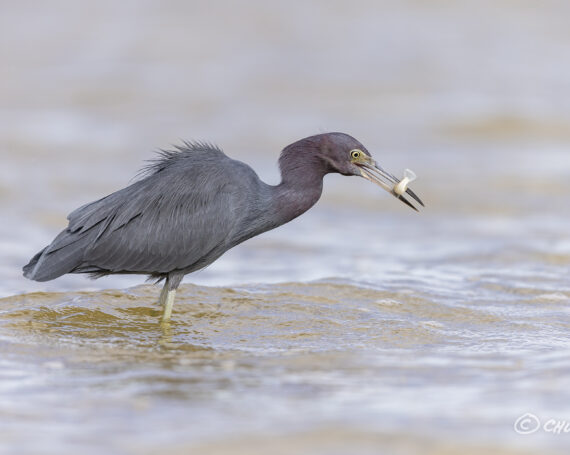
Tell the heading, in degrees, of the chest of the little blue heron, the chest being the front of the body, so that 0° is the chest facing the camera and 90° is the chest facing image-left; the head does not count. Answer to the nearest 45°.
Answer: approximately 270°
